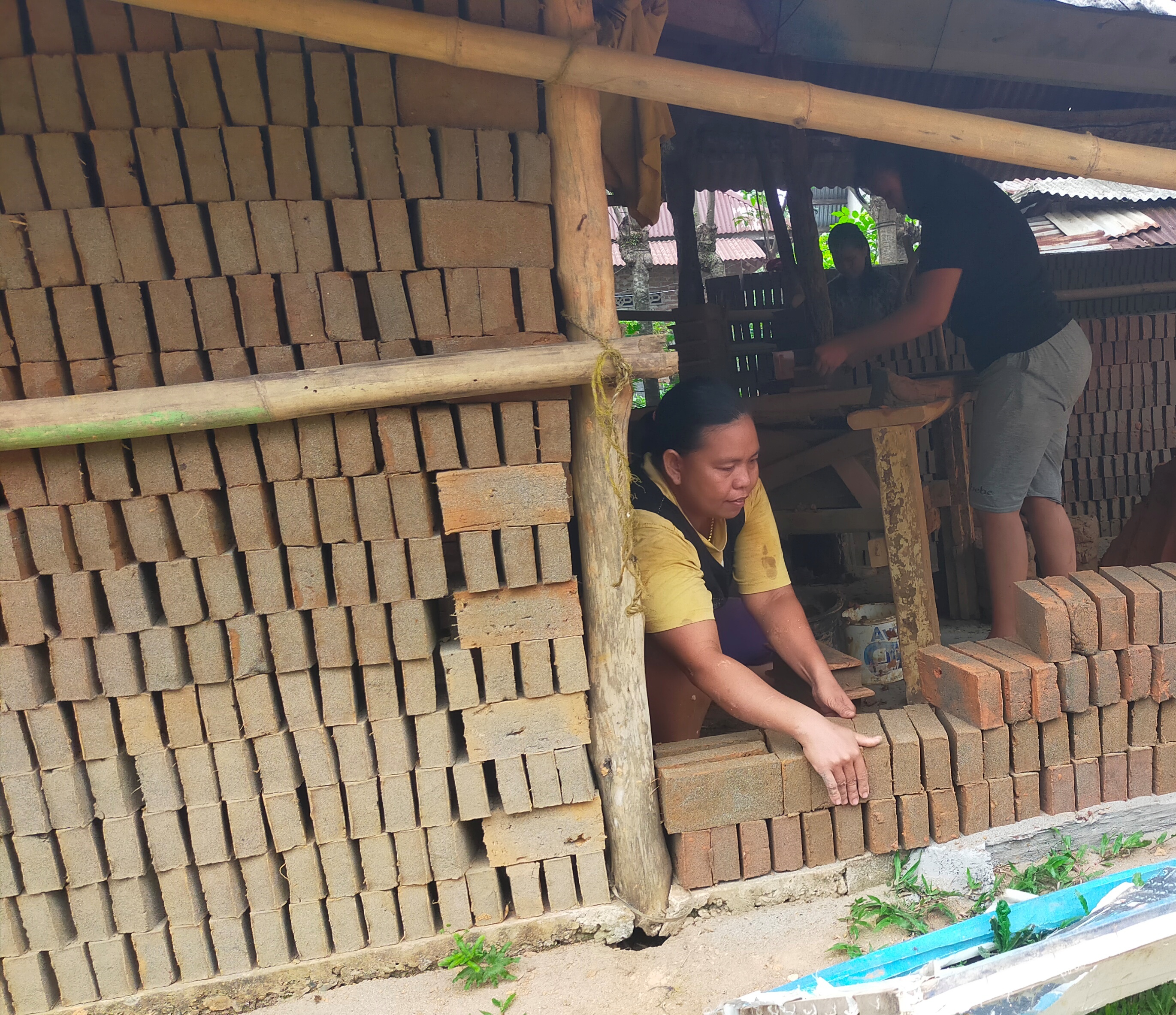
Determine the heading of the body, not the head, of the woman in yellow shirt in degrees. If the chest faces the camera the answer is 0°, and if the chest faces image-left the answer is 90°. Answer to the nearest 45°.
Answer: approximately 315°

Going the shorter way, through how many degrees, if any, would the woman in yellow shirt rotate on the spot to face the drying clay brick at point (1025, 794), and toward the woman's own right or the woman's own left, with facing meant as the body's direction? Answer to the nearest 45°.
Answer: approximately 45° to the woman's own left

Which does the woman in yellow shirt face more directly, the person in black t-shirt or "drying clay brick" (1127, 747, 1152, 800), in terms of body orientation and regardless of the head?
the drying clay brick

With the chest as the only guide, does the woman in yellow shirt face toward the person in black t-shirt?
no

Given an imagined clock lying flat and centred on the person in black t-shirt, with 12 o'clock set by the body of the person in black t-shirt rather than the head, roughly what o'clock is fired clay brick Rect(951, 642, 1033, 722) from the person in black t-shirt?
The fired clay brick is roughly at 9 o'clock from the person in black t-shirt.

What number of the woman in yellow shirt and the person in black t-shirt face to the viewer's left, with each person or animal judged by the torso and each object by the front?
1

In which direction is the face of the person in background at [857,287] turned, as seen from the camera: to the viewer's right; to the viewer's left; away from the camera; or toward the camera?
toward the camera

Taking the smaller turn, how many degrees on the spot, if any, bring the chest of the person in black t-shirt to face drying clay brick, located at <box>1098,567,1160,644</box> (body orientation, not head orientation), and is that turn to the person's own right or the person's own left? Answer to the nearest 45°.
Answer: approximately 90° to the person's own left

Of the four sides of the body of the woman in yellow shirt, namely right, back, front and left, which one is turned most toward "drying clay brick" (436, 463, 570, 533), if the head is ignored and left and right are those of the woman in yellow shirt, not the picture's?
right

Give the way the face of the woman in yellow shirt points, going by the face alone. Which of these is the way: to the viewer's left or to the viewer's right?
to the viewer's right

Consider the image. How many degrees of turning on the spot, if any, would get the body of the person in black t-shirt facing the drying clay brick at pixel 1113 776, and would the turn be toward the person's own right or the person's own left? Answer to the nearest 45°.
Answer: approximately 90° to the person's own left

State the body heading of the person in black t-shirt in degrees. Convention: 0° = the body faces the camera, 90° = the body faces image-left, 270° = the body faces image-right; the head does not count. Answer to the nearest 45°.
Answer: approximately 90°

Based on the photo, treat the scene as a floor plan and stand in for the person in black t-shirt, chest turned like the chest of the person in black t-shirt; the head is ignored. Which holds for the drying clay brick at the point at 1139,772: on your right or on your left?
on your left
